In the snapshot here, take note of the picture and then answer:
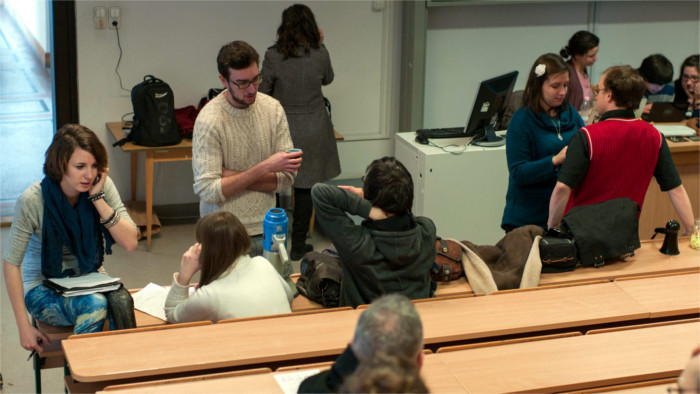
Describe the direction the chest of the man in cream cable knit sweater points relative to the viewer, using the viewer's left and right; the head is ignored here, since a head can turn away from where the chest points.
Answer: facing the viewer and to the right of the viewer

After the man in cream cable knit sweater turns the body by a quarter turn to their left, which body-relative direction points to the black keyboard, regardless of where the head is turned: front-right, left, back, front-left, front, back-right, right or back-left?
front

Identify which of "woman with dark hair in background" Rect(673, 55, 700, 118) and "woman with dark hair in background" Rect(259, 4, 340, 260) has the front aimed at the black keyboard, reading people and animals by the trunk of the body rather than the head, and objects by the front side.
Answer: "woman with dark hair in background" Rect(673, 55, 700, 118)

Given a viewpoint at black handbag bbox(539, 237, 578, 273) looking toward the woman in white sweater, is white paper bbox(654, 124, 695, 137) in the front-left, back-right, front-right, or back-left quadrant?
back-right

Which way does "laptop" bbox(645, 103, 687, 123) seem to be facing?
away from the camera

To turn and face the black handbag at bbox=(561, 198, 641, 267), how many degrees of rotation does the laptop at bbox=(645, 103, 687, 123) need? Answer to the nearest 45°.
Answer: approximately 180°

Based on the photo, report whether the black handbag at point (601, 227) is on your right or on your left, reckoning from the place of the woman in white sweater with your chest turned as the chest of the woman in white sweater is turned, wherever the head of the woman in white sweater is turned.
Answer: on your right

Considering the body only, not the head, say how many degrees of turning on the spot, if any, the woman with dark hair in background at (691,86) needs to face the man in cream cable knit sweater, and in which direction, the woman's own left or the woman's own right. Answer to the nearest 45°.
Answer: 0° — they already face them

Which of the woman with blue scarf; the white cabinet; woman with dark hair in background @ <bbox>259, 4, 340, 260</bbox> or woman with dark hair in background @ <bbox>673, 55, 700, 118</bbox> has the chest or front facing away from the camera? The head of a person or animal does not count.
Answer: woman with dark hair in background @ <bbox>259, 4, 340, 260</bbox>

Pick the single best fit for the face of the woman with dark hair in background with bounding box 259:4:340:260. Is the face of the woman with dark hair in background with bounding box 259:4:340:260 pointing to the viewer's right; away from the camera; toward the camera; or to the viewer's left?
away from the camera

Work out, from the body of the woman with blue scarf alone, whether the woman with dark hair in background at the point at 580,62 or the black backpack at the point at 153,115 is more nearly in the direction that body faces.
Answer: the woman with dark hair in background

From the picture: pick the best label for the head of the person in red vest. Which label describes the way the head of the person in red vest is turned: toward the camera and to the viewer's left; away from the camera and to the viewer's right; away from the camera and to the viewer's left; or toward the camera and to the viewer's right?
away from the camera and to the viewer's left

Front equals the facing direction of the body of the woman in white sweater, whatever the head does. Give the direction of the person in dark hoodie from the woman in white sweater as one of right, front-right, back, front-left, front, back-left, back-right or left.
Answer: back-right

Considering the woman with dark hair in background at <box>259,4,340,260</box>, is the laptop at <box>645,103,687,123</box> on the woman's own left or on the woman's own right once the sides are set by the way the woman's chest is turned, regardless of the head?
on the woman's own right
